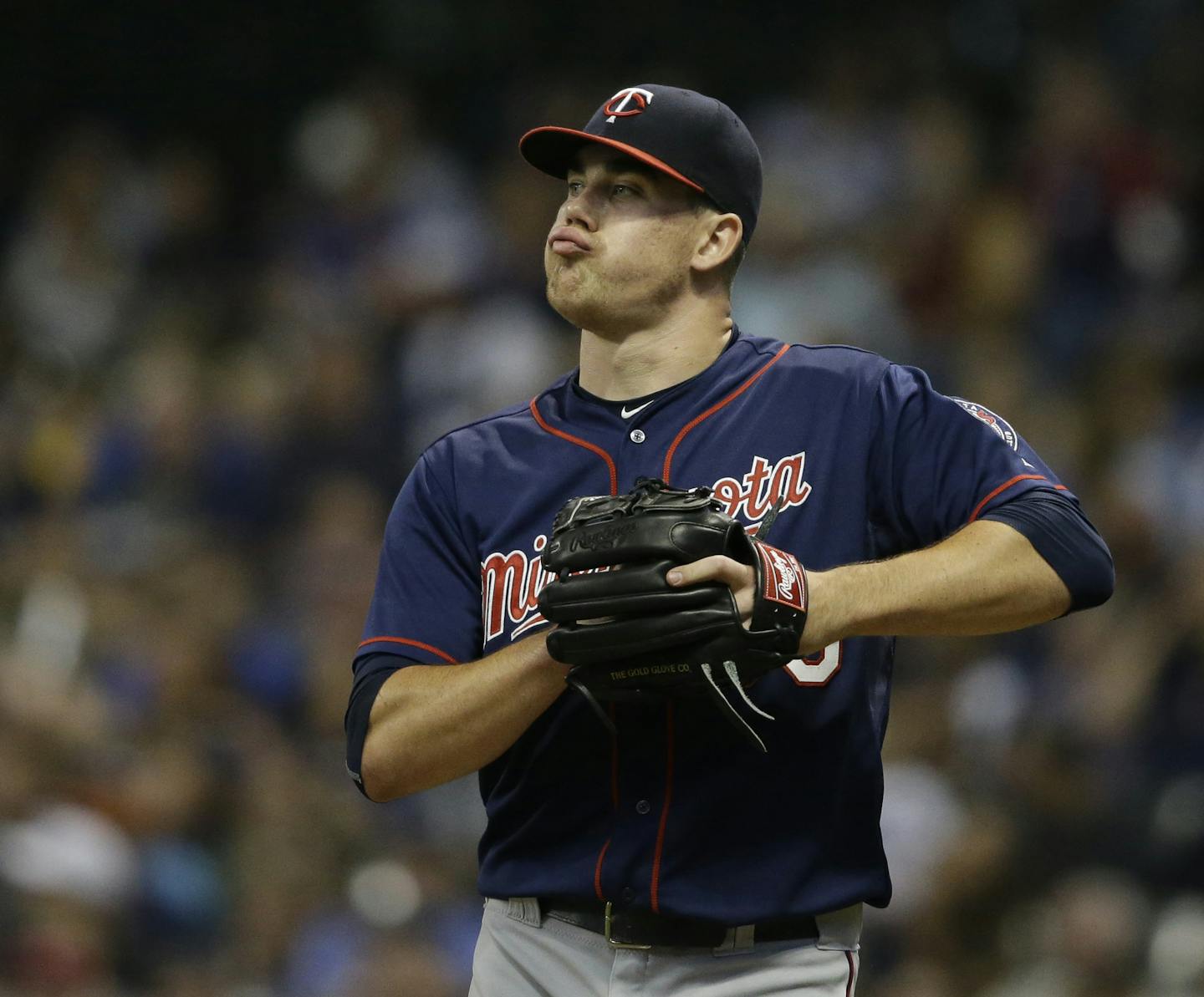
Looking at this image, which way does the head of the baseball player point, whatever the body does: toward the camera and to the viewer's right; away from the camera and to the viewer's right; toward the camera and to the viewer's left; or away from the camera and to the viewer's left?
toward the camera and to the viewer's left

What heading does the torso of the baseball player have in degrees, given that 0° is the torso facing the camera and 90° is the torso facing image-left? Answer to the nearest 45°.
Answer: approximately 0°
